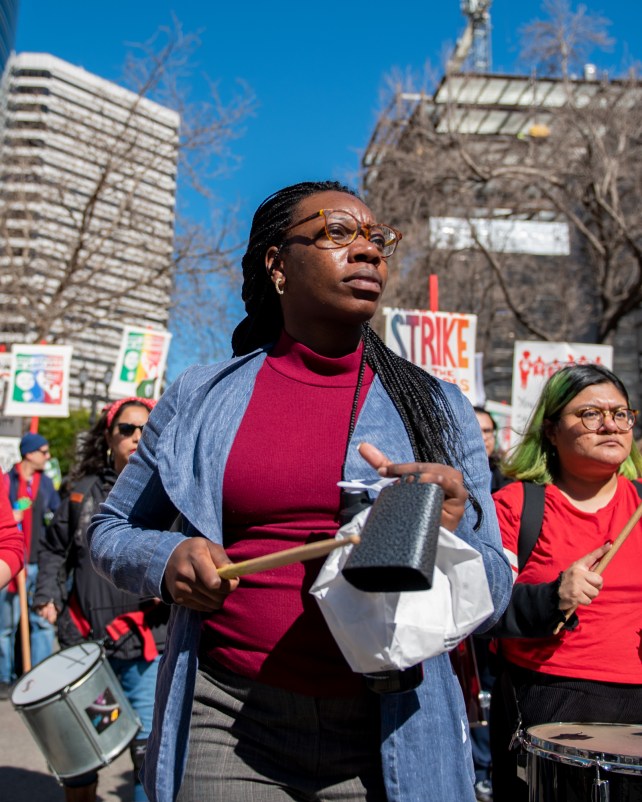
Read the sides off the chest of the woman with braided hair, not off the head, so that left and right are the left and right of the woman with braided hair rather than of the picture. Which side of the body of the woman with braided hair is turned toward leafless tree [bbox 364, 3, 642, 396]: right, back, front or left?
back

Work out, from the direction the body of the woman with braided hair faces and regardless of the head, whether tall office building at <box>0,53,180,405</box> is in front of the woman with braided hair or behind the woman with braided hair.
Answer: behind

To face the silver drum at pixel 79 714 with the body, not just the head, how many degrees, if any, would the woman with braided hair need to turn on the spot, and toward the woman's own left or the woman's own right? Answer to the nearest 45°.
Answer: approximately 135° to the woman's own right

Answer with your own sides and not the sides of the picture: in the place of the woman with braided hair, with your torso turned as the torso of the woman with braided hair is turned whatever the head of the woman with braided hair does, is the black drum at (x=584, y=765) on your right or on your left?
on your left

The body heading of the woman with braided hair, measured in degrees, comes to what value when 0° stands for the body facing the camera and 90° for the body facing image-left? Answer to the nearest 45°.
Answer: approximately 0°

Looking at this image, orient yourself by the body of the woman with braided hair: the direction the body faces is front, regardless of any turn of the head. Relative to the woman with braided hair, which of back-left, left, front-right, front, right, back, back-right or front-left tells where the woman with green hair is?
back-left

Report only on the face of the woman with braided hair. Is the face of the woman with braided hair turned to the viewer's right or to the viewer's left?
to the viewer's right
